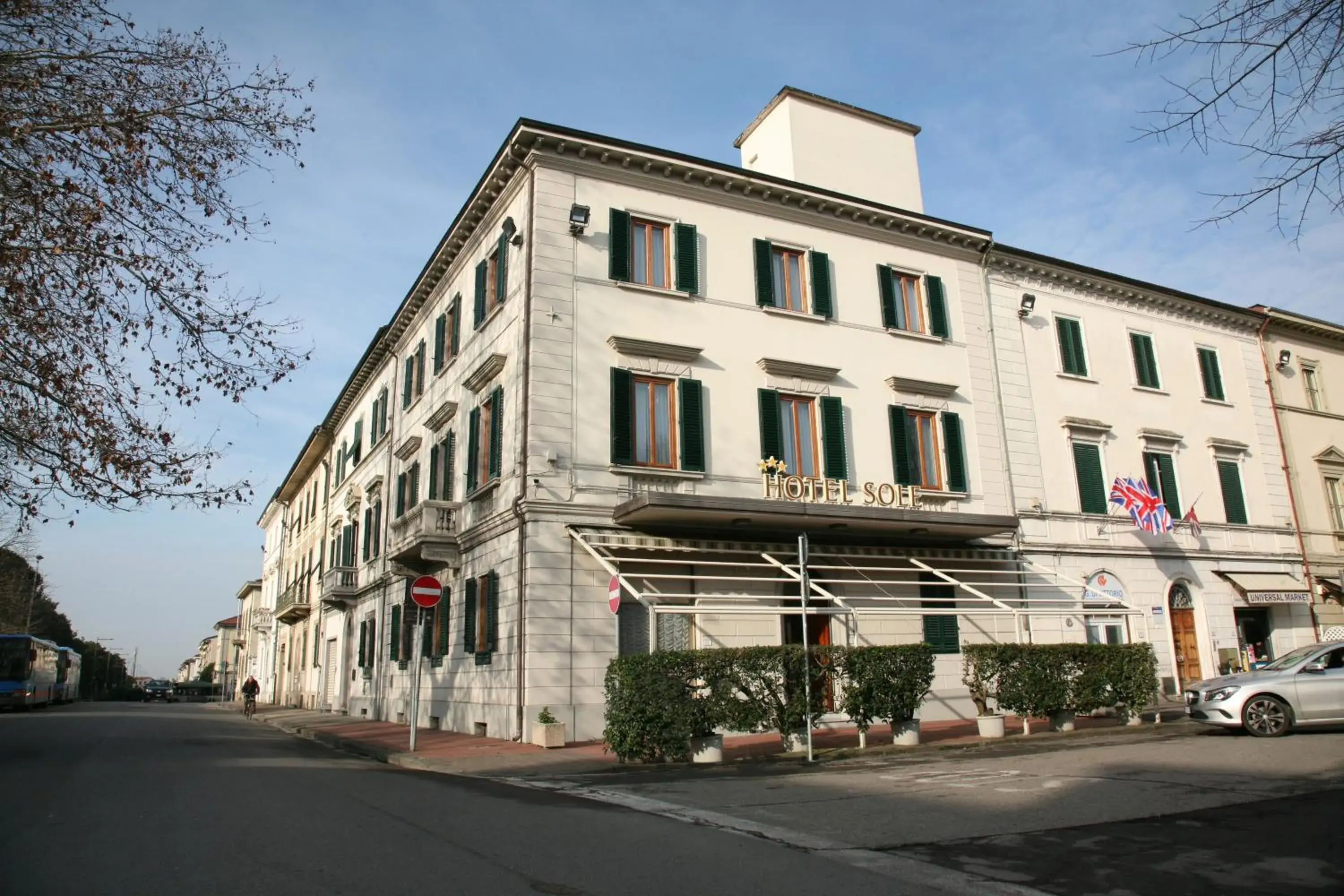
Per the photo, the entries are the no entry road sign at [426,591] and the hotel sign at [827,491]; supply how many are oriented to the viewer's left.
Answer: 0

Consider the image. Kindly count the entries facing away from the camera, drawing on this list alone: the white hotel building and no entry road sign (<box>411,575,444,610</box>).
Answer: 0

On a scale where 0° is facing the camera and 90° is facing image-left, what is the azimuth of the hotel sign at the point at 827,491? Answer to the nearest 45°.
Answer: approximately 315°

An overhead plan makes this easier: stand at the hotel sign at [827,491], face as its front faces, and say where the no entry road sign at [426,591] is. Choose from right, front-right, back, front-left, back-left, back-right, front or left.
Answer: right

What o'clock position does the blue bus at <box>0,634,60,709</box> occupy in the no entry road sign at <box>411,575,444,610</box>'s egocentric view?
The blue bus is roughly at 5 o'clock from the no entry road sign.

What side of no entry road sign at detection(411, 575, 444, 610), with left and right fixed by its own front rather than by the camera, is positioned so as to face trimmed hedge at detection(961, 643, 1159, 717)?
left

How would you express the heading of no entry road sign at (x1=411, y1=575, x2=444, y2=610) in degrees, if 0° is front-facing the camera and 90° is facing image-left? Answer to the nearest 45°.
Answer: approximately 0°

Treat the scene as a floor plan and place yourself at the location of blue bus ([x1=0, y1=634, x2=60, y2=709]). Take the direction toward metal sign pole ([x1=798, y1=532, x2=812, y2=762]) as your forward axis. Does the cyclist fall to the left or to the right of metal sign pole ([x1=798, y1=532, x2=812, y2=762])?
left

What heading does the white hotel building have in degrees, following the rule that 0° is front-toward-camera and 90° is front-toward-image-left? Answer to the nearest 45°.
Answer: approximately 315°
